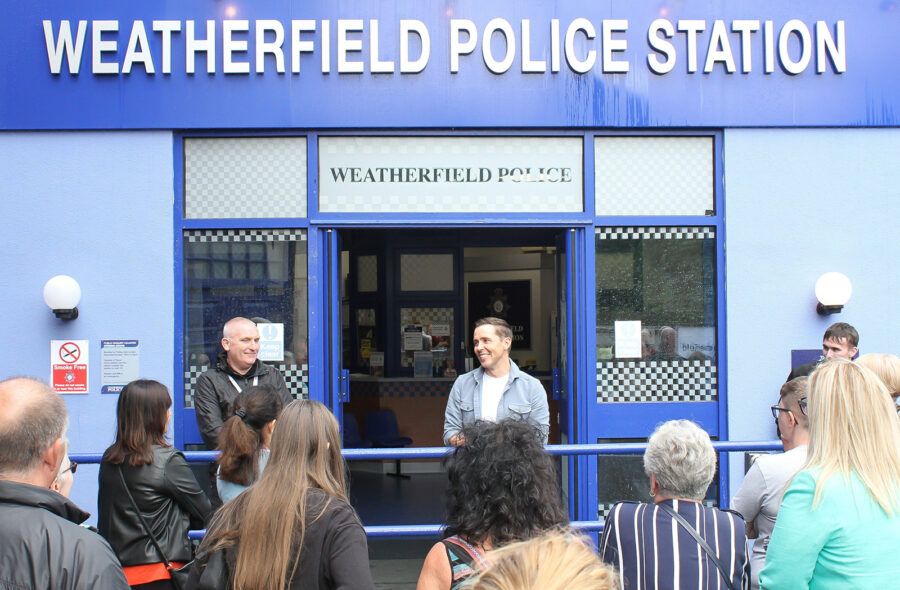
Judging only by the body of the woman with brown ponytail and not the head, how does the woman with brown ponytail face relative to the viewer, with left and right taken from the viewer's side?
facing away from the viewer and to the right of the viewer

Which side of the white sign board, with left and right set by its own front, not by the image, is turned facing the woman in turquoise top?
front

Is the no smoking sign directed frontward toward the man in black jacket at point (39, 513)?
yes

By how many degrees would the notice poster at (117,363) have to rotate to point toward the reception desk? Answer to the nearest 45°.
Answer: approximately 135° to its left

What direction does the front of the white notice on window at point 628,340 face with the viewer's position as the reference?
facing the viewer

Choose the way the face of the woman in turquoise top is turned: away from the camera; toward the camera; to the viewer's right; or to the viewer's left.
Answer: away from the camera

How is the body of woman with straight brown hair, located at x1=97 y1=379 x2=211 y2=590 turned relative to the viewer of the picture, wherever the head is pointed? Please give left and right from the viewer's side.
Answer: facing away from the viewer and to the right of the viewer

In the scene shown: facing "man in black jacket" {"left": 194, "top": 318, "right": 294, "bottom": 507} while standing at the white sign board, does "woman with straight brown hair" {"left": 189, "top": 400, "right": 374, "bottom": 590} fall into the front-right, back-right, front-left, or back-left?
front-left

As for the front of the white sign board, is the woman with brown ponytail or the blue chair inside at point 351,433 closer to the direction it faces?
the woman with brown ponytail

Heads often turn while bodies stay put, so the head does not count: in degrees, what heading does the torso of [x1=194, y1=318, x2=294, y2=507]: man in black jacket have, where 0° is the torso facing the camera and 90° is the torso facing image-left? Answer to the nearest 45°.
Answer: approximately 315°

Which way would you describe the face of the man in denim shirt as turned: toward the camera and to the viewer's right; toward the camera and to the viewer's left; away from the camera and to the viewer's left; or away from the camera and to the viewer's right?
toward the camera and to the viewer's left

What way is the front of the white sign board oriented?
toward the camera
